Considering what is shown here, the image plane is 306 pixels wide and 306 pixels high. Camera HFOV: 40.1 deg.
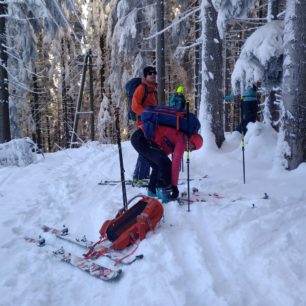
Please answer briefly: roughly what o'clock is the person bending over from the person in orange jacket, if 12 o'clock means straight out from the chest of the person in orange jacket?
The person bending over is roughly at 1 o'clock from the person in orange jacket.

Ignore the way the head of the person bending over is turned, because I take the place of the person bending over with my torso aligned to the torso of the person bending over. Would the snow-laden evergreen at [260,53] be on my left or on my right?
on my left

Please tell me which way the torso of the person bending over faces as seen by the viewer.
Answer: to the viewer's right

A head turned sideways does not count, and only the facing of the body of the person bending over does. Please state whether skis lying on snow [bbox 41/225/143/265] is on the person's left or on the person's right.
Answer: on the person's right

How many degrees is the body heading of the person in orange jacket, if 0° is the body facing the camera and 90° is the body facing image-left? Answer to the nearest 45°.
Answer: approximately 315°

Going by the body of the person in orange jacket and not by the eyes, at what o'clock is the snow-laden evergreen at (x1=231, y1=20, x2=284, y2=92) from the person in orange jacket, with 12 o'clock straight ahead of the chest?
The snow-laden evergreen is roughly at 9 o'clock from the person in orange jacket.

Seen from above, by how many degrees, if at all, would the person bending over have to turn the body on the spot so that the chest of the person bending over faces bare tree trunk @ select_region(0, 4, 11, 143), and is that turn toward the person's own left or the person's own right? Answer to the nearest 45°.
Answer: approximately 135° to the person's own left

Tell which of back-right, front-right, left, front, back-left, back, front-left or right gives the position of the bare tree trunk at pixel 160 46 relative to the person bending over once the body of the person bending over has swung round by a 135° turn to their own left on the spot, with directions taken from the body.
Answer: front-right

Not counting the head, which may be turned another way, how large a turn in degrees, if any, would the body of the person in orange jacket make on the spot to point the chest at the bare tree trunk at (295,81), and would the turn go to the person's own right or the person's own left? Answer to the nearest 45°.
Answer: approximately 45° to the person's own left
